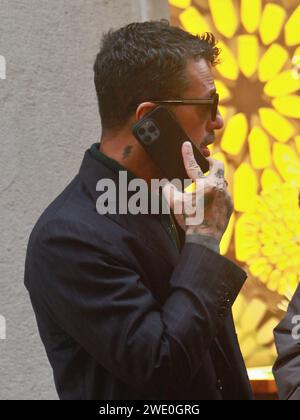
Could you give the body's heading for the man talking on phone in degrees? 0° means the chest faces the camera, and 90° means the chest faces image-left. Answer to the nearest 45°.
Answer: approximately 270°

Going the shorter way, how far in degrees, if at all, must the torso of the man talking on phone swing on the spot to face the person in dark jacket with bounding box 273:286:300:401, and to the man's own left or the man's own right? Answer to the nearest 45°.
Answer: approximately 45° to the man's own left

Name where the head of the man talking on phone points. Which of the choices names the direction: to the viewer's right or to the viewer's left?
to the viewer's right
